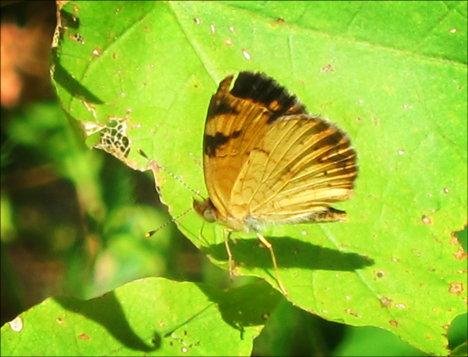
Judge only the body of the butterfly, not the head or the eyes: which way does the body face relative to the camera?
to the viewer's left
